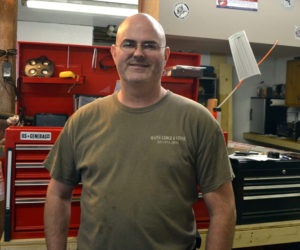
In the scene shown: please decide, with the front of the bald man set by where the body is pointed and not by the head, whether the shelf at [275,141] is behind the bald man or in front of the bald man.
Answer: behind

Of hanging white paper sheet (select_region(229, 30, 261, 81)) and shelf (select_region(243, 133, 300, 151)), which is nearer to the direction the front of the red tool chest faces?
the hanging white paper sheet

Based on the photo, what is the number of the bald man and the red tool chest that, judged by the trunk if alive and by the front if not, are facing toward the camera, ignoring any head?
2

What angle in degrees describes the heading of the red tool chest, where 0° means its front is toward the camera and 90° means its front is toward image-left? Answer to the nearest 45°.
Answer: approximately 0°
